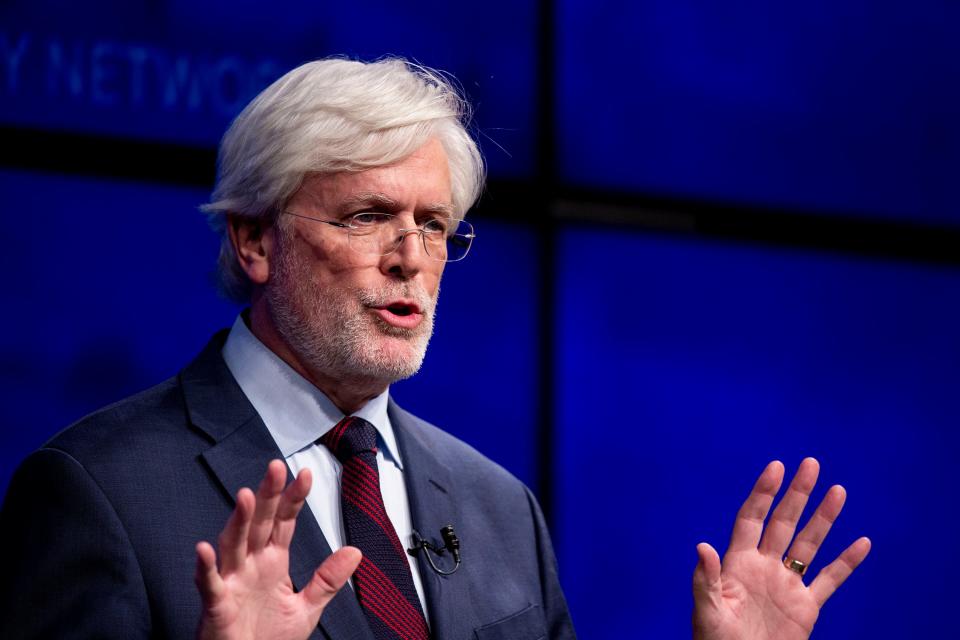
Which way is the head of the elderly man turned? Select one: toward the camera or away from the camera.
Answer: toward the camera

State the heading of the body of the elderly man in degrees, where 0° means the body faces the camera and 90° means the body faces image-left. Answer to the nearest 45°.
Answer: approximately 315°
